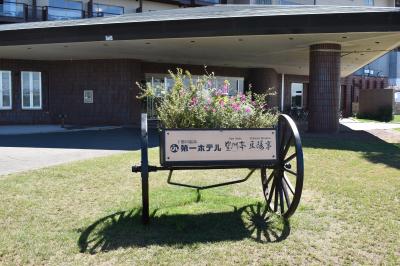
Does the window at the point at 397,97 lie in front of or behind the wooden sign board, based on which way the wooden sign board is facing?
behind

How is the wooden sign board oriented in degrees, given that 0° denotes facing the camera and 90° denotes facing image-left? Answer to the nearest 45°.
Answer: approximately 0°

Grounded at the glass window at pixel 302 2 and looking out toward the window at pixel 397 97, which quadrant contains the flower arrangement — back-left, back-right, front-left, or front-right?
back-right

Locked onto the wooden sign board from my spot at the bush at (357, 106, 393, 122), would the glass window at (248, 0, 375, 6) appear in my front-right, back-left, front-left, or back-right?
back-right

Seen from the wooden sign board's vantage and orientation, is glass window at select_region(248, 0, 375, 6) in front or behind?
behind

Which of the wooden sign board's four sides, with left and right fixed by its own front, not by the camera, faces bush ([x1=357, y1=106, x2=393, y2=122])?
back

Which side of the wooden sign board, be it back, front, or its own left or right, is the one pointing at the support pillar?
back
